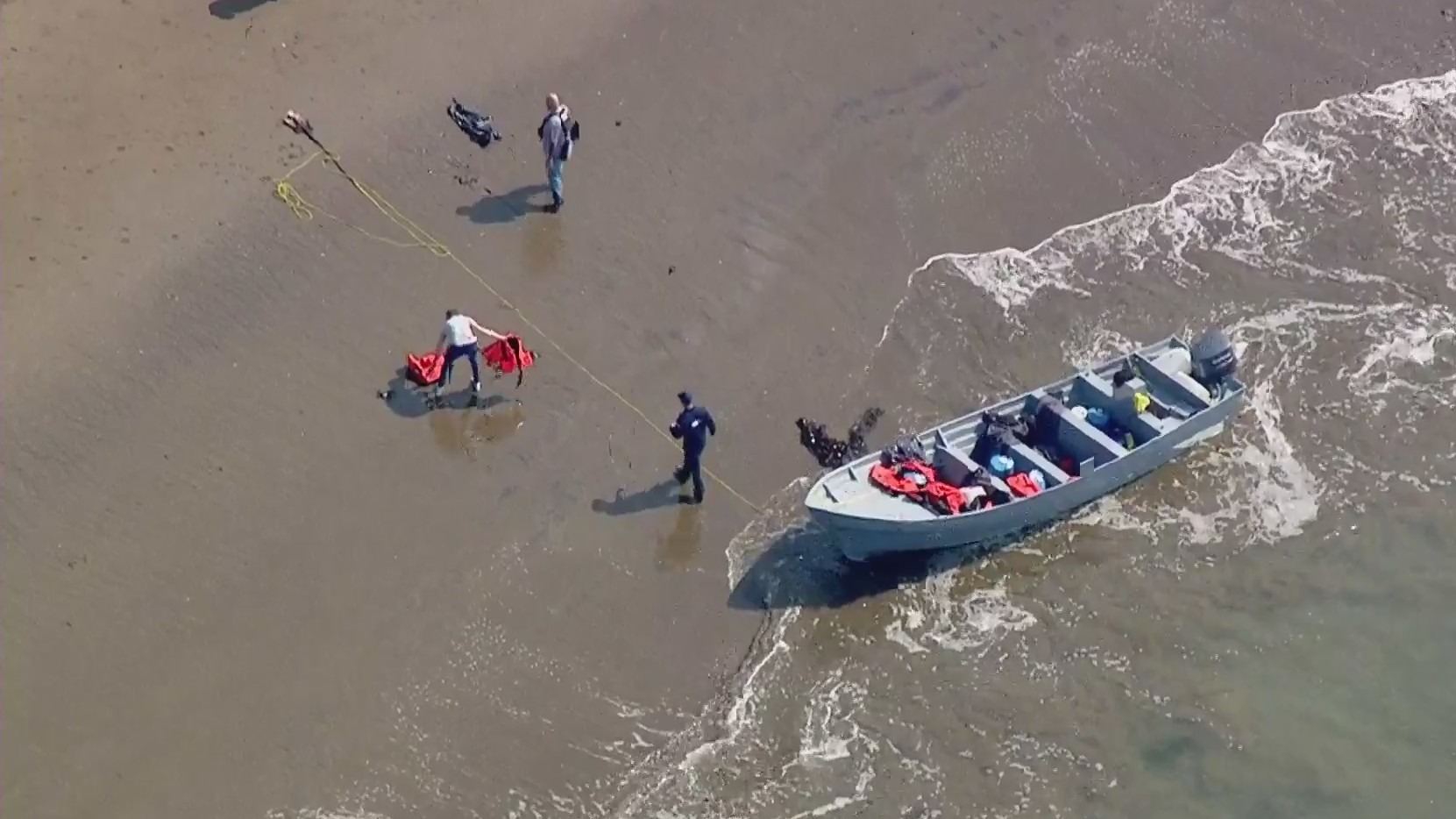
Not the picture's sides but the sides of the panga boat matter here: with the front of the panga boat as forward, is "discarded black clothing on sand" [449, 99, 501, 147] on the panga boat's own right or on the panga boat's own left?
on the panga boat's own right

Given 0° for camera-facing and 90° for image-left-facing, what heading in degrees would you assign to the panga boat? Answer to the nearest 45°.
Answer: approximately 45°

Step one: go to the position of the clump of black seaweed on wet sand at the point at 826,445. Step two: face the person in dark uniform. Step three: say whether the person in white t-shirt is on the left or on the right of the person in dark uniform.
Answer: right

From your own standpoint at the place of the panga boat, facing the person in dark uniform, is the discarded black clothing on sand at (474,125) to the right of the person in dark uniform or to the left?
right

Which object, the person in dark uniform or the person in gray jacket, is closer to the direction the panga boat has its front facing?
the person in dark uniform

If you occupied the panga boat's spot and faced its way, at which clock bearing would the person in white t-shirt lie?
The person in white t-shirt is roughly at 1 o'clock from the panga boat.

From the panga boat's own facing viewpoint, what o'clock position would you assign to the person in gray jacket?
The person in gray jacket is roughly at 2 o'clock from the panga boat.

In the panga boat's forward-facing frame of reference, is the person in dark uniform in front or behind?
in front

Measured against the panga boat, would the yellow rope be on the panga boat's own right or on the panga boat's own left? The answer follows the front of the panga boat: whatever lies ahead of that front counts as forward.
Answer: on the panga boat's own right
